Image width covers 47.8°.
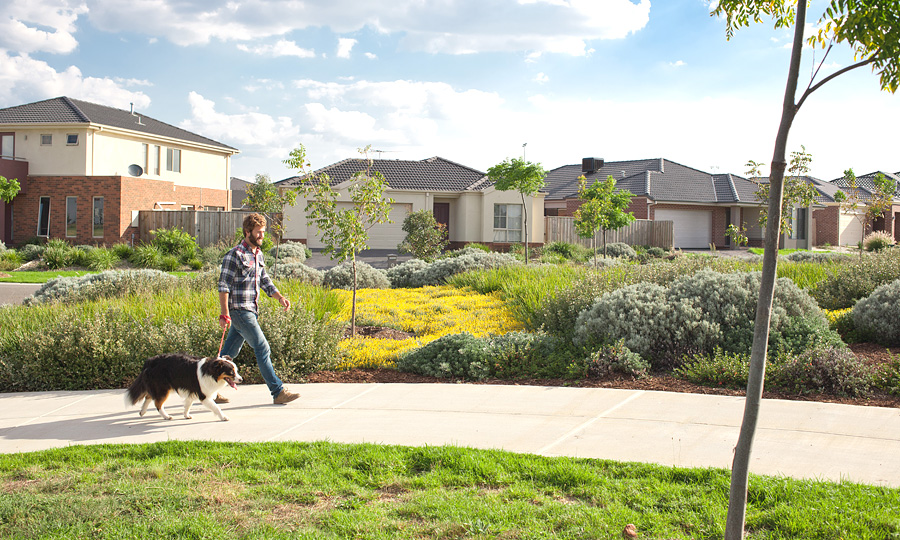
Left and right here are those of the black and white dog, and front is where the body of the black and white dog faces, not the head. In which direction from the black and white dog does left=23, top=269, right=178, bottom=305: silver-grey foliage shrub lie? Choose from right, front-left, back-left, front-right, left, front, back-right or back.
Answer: left

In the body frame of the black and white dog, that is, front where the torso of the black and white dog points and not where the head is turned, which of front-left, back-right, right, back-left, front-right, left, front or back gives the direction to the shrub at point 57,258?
left

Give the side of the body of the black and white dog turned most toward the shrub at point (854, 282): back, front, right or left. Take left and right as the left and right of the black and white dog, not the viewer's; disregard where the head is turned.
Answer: front

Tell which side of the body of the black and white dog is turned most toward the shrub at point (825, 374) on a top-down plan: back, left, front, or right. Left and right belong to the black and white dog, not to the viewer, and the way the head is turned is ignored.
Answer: front

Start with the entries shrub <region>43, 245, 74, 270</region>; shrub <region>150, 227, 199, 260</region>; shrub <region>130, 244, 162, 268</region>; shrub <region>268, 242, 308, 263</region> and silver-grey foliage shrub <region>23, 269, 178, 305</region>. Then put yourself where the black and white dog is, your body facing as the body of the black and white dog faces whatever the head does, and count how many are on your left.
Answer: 5

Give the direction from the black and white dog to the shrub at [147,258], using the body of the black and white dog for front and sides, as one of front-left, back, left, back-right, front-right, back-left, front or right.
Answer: left

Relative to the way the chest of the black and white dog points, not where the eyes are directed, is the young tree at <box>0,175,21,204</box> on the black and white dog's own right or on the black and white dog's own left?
on the black and white dog's own left

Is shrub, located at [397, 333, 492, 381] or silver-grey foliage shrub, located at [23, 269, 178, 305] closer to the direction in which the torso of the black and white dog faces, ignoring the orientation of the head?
the shrub

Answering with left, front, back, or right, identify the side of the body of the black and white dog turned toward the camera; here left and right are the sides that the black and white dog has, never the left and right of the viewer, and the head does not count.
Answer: right

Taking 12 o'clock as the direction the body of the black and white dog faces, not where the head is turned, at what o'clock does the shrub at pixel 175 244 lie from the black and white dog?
The shrub is roughly at 9 o'clock from the black and white dog.

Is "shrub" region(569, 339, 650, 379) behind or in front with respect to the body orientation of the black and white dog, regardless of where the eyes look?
in front

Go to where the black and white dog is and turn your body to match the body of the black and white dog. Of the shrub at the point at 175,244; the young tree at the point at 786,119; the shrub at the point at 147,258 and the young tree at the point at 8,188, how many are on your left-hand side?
3

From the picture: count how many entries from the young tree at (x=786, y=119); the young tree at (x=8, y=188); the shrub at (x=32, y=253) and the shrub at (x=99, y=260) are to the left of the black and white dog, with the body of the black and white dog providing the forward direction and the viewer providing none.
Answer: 3

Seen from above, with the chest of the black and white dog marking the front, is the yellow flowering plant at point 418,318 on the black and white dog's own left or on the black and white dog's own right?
on the black and white dog's own left

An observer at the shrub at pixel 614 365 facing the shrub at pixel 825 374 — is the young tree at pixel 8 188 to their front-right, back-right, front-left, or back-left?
back-left

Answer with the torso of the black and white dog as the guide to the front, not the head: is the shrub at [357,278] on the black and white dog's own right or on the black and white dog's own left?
on the black and white dog's own left

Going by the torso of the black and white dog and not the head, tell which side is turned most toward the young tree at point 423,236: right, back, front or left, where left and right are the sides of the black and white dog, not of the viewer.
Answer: left

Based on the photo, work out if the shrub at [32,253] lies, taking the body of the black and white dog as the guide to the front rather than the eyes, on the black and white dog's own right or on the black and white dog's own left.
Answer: on the black and white dog's own left

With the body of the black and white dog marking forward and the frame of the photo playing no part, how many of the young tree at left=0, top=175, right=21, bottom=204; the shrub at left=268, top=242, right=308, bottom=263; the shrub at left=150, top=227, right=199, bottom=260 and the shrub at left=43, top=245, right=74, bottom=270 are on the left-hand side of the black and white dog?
4
